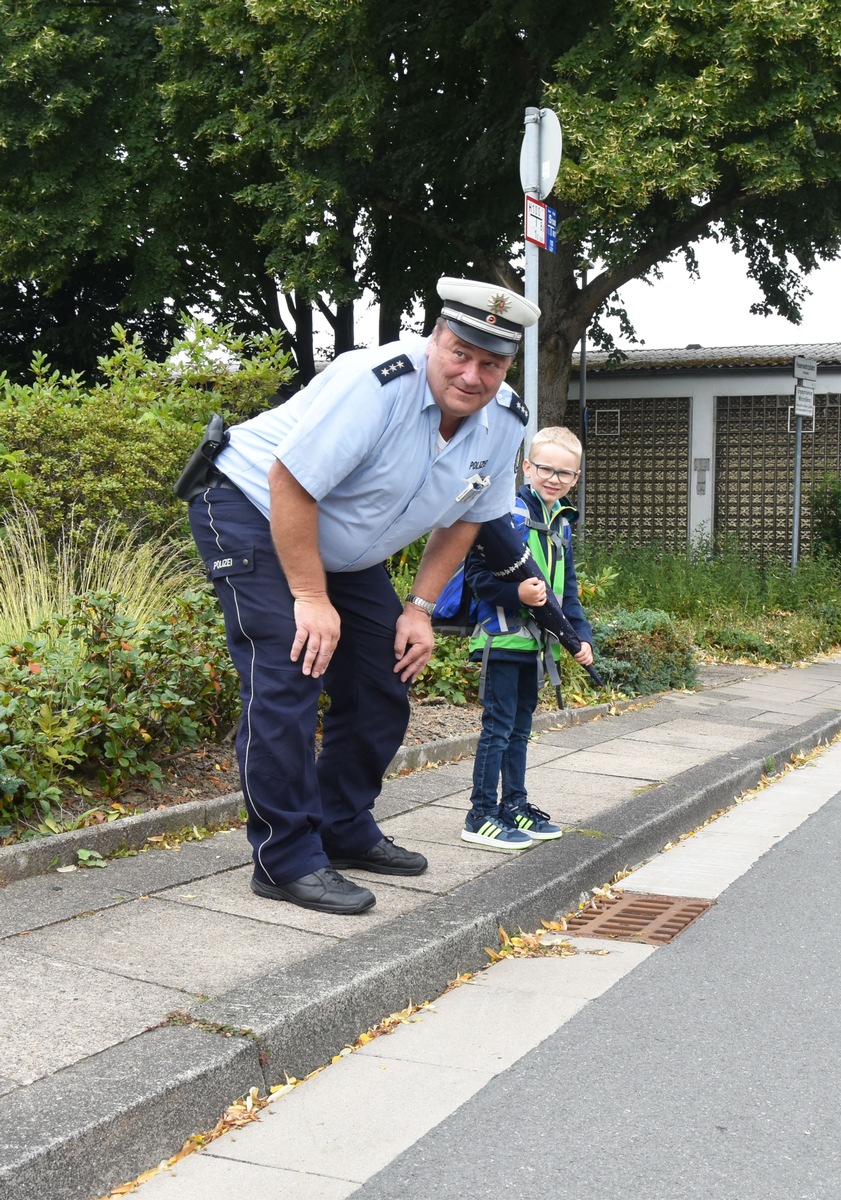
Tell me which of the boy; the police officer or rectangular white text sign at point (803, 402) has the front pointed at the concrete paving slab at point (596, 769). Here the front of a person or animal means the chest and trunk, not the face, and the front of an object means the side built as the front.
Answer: the rectangular white text sign

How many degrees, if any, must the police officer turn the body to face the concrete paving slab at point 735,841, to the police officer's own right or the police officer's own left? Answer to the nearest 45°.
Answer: approximately 90° to the police officer's own left

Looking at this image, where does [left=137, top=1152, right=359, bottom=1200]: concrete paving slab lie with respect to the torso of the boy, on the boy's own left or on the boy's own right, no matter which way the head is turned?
on the boy's own right

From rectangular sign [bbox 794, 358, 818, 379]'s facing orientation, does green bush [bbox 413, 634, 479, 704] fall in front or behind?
in front

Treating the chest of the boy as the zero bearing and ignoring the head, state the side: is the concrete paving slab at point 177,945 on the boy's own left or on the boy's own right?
on the boy's own right

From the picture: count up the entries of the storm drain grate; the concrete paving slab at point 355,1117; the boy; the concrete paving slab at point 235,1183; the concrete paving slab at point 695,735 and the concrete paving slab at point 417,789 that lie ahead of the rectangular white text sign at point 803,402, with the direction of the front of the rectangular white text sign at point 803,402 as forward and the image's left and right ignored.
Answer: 6

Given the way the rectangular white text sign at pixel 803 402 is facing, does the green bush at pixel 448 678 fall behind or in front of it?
in front

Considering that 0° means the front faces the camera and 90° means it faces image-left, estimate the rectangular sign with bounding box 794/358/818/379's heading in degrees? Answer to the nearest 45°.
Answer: approximately 0°

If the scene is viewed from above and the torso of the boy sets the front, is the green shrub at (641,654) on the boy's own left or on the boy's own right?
on the boy's own left
